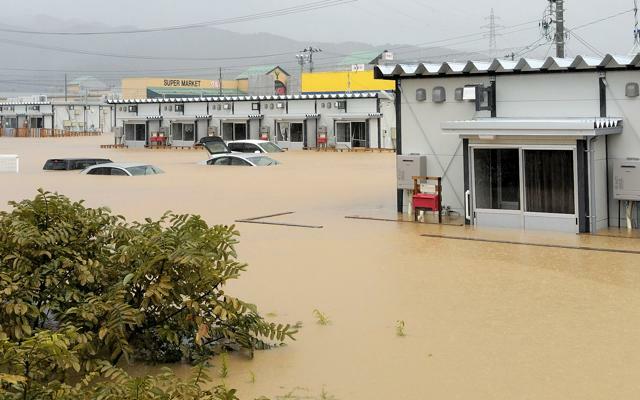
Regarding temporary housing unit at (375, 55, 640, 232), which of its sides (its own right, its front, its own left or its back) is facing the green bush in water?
front

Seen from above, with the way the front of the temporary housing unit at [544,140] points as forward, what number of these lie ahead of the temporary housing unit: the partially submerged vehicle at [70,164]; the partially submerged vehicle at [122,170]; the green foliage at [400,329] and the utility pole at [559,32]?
1

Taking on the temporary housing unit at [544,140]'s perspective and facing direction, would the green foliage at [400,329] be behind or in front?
in front

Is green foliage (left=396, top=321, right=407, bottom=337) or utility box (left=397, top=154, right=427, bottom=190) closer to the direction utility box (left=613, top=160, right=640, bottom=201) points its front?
the green foliage

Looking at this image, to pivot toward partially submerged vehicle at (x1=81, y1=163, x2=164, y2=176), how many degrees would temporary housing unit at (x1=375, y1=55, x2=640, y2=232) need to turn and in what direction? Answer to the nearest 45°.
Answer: approximately 135° to its right

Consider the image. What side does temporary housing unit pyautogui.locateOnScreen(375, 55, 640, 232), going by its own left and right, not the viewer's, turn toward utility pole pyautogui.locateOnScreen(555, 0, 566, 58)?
back

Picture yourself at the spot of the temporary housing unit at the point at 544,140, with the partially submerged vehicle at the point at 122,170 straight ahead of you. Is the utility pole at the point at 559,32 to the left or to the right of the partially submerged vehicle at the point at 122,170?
right

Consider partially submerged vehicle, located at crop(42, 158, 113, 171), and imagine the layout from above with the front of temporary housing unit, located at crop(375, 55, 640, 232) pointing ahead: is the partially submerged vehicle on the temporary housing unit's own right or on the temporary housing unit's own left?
on the temporary housing unit's own right

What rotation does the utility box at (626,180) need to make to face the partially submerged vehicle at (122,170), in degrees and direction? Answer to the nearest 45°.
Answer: approximately 135° to its right

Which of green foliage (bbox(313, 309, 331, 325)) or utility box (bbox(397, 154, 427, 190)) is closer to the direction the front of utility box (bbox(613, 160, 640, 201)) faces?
the green foliage

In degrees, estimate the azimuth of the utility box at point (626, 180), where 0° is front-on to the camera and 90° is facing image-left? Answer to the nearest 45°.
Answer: approximately 0°

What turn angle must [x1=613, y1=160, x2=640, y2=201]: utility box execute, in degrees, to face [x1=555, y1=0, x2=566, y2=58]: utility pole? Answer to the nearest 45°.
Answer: approximately 180°

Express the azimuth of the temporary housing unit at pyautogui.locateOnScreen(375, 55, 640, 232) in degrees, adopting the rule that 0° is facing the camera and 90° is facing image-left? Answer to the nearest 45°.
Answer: approximately 0°

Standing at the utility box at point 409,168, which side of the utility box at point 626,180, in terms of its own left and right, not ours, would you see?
right

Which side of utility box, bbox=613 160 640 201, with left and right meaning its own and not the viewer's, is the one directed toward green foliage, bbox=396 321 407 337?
front

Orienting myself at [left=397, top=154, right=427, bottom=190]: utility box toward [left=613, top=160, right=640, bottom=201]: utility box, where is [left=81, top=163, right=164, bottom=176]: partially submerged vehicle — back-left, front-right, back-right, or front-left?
back-left

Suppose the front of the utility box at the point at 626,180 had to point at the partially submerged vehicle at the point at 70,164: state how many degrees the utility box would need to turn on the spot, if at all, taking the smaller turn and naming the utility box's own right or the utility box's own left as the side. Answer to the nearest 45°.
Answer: approximately 135° to the utility box's own right
